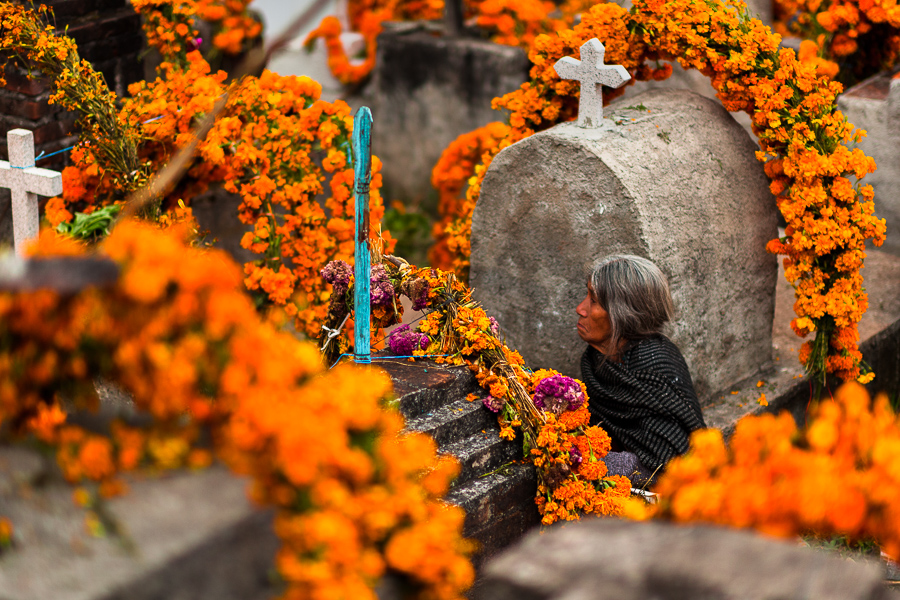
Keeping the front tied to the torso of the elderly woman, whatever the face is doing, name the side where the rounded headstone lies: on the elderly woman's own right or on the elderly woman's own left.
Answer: on the elderly woman's own right

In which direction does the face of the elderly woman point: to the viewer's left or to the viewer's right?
to the viewer's left

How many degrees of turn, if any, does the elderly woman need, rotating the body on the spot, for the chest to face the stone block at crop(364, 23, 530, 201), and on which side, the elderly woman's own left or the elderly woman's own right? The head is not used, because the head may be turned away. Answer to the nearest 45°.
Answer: approximately 90° to the elderly woman's own right

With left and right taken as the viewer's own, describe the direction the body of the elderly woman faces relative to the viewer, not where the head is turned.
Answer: facing to the left of the viewer

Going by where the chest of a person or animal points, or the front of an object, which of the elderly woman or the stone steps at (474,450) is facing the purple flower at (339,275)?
the elderly woman

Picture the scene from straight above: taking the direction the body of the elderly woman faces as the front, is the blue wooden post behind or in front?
in front

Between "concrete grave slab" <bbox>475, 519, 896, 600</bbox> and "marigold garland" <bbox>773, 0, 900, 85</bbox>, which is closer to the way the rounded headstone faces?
the concrete grave slab

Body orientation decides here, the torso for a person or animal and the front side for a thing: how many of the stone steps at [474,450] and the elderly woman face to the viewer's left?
1

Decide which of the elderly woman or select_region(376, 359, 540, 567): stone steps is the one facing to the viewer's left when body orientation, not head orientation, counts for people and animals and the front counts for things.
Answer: the elderly woman

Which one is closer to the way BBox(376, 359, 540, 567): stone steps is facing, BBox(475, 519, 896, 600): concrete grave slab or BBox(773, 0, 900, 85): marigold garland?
the concrete grave slab

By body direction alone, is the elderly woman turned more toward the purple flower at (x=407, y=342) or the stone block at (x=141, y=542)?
the purple flower
